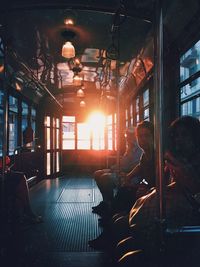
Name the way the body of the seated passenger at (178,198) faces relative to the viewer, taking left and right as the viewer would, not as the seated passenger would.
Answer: facing to the left of the viewer

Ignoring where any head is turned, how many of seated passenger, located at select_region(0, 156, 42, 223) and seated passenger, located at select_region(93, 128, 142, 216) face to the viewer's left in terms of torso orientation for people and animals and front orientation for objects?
1

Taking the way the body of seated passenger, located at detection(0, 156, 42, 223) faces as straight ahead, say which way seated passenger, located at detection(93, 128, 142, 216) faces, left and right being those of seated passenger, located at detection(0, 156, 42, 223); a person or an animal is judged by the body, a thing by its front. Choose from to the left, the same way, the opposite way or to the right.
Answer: the opposite way

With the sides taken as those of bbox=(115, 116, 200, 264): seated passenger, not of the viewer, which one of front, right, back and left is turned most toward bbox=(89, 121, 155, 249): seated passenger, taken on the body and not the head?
right

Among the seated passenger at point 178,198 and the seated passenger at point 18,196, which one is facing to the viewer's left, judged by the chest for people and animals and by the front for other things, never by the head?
the seated passenger at point 178,198

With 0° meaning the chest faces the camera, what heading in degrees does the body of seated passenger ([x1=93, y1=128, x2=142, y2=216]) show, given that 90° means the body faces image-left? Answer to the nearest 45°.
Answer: approximately 90°

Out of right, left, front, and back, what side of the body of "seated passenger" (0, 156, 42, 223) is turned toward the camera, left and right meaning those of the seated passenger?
right
